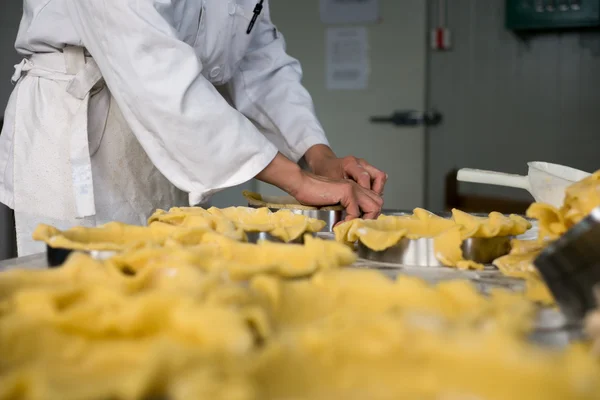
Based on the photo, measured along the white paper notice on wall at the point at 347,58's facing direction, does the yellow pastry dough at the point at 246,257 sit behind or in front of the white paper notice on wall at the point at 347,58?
in front

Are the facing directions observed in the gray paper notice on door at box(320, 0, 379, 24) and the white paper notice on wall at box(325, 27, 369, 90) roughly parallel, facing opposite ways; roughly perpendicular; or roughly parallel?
roughly parallel

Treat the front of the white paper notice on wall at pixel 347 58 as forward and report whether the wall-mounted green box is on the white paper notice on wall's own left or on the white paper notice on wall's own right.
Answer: on the white paper notice on wall's own left

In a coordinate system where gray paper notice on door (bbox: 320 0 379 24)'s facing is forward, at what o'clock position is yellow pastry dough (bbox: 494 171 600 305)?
The yellow pastry dough is roughly at 12 o'clock from the gray paper notice on door.

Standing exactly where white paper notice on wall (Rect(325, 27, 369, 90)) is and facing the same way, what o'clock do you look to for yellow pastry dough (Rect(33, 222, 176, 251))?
The yellow pastry dough is roughly at 12 o'clock from the white paper notice on wall.

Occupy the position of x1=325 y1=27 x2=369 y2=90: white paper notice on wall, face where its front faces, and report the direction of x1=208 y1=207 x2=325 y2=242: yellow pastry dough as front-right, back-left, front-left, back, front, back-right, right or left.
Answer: front

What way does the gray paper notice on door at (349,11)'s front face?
toward the camera

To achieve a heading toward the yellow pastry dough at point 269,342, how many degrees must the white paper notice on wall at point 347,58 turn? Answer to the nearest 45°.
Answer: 0° — it already faces it

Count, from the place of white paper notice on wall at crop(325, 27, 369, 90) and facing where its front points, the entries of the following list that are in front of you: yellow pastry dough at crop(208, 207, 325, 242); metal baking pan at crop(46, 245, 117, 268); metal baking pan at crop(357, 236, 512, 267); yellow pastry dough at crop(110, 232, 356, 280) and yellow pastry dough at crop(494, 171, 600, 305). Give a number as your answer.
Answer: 5

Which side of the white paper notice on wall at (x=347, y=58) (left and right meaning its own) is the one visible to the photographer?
front

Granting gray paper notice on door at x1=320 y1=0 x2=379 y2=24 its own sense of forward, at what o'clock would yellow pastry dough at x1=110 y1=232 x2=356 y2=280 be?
The yellow pastry dough is roughly at 12 o'clock from the gray paper notice on door.

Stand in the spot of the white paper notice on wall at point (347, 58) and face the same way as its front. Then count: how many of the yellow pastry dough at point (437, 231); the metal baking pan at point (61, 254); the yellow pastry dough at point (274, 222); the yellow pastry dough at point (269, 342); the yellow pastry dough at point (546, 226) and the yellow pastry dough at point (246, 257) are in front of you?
6

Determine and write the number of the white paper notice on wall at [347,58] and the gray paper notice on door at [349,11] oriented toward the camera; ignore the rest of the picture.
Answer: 2

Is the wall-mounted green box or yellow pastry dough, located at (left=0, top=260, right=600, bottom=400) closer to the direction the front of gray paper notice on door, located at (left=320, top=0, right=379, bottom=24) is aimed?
the yellow pastry dough

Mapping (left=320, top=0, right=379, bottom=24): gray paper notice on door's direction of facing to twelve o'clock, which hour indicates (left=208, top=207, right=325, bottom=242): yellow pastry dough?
The yellow pastry dough is roughly at 12 o'clock from the gray paper notice on door.

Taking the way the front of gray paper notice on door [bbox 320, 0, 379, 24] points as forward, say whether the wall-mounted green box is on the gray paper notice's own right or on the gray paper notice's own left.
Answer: on the gray paper notice's own left

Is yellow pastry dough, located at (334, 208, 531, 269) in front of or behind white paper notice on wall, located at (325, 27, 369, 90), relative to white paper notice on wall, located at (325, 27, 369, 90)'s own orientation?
in front
